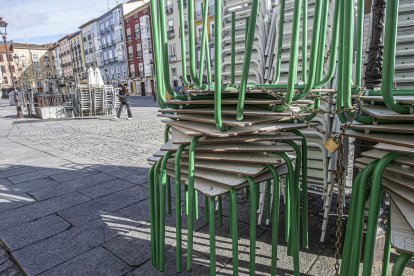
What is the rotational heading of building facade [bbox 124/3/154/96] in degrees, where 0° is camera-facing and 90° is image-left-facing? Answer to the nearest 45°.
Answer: approximately 45°

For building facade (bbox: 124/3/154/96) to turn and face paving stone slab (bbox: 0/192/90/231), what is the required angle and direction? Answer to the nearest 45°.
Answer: approximately 45° to its left

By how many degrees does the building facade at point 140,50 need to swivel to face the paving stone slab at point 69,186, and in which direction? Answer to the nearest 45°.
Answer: approximately 45° to its left

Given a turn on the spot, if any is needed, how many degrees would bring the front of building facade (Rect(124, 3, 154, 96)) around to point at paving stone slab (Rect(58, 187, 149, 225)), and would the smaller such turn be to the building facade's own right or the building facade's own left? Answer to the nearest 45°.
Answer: approximately 45° to the building facade's own left
